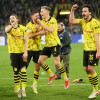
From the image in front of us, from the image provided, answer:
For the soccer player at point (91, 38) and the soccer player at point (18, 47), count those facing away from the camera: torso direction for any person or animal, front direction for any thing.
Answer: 0

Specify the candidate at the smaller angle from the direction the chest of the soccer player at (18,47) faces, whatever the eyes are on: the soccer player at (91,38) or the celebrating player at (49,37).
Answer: the soccer player

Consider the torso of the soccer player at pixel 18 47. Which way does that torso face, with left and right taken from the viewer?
facing the viewer

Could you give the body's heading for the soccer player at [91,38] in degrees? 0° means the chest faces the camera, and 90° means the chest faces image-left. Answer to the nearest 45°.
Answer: approximately 45°

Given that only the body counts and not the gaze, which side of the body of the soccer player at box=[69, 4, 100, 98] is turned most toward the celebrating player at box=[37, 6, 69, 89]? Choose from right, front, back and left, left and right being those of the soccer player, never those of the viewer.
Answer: right

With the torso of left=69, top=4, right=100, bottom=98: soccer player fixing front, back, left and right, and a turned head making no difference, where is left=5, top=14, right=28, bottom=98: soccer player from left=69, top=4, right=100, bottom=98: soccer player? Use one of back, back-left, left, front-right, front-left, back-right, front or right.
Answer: front-right

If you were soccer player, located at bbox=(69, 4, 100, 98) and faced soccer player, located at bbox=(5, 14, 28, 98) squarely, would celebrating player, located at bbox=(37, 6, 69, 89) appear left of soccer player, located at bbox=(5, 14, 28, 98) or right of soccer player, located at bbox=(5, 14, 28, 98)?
right

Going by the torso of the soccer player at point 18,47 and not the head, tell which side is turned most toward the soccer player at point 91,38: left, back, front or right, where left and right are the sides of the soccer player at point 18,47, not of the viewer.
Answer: left

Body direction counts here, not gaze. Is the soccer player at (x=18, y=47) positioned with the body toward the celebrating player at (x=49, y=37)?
no
